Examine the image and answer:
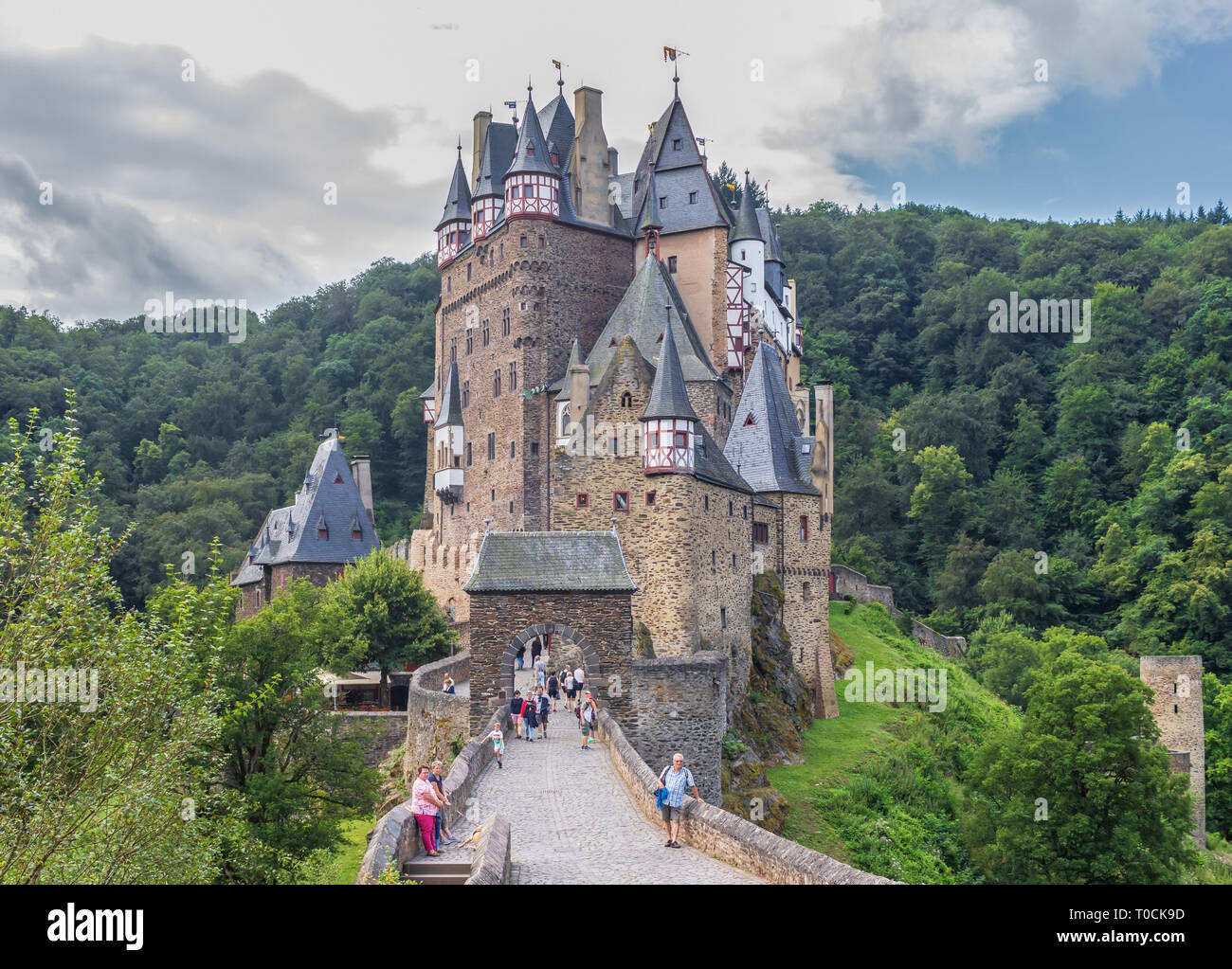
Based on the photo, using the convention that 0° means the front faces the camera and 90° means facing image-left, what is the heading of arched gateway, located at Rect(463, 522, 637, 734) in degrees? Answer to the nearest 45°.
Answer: approximately 0°

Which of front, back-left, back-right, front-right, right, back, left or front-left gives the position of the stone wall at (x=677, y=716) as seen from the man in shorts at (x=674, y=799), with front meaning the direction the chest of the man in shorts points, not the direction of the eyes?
back

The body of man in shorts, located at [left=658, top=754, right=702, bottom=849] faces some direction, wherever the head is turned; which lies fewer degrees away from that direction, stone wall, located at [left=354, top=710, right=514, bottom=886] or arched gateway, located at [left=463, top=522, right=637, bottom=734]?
the stone wall

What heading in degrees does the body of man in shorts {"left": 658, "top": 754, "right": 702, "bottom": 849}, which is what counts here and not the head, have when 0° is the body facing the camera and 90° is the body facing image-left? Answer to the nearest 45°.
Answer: approximately 0°

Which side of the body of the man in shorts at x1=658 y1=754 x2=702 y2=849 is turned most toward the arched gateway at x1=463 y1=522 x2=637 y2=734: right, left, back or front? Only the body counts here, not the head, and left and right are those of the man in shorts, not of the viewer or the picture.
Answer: back

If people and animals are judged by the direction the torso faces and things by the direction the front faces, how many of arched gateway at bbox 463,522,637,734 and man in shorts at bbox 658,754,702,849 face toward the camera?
2

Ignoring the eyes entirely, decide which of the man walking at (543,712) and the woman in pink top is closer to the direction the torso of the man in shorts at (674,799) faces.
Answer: the woman in pink top
